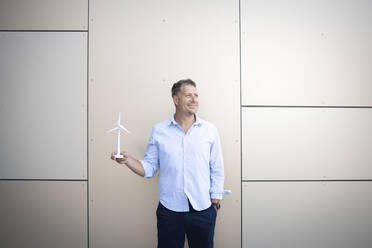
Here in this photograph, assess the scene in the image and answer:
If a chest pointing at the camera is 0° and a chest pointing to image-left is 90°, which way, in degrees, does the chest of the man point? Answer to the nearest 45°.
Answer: approximately 0°
